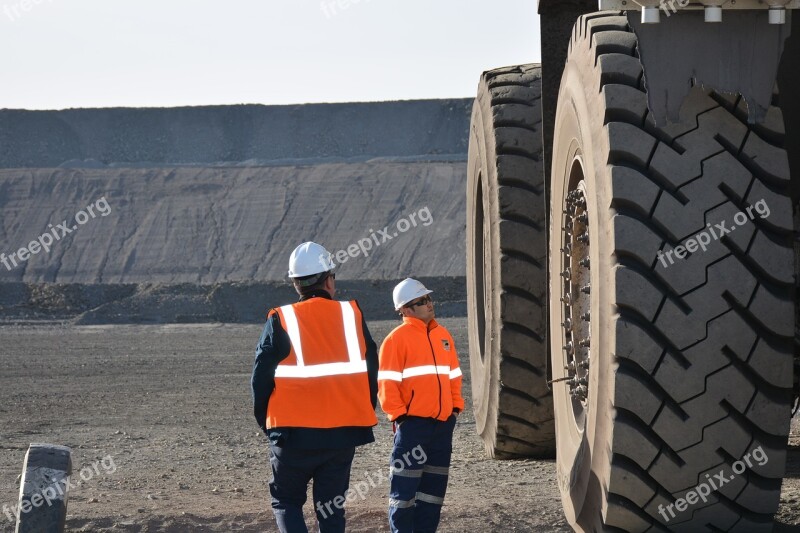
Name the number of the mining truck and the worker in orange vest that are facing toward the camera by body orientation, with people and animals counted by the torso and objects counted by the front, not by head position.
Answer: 1

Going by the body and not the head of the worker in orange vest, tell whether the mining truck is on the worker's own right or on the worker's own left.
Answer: on the worker's own right

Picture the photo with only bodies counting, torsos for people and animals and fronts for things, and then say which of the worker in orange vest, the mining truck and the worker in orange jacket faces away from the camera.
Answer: the worker in orange vest

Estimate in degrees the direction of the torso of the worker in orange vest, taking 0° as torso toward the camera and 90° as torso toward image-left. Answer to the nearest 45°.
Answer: approximately 180°

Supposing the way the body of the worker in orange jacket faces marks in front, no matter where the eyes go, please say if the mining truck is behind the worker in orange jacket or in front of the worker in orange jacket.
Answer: in front

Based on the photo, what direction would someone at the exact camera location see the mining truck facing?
facing the viewer

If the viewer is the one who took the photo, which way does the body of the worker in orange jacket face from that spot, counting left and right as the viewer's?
facing the viewer and to the right of the viewer

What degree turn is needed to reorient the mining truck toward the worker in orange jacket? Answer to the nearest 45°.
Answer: approximately 135° to its right

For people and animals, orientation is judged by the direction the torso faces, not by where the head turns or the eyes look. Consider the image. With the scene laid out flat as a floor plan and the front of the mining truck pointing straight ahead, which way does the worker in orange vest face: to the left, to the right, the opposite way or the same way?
the opposite way

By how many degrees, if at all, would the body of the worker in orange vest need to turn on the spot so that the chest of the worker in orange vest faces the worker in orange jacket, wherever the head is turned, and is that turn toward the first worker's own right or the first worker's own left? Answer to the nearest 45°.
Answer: approximately 45° to the first worker's own right

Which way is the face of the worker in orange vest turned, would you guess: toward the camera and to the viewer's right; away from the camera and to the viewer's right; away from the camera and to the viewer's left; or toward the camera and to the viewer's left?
away from the camera and to the viewer's right
